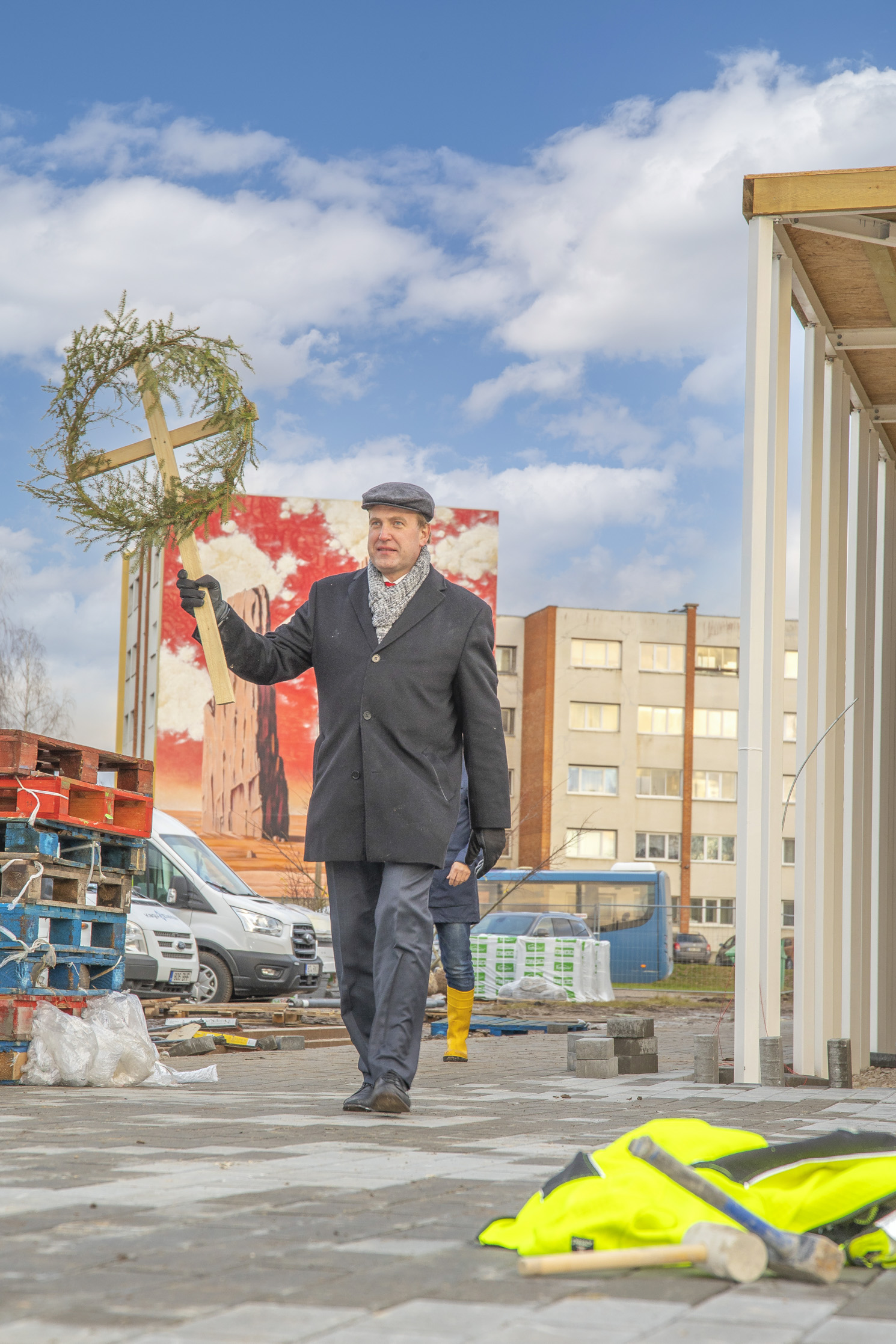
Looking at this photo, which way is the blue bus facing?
to the viewer's left

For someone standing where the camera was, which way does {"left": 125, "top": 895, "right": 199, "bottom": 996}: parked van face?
facing the viewer and to the right of the viewer

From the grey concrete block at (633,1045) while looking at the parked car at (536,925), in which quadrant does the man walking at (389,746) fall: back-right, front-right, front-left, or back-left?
back-left

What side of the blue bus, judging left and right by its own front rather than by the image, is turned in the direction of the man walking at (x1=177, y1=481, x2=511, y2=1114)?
left

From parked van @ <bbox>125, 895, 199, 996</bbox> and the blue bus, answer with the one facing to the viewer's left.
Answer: the blue bus

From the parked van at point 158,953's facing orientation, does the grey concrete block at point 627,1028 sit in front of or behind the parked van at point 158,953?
in front

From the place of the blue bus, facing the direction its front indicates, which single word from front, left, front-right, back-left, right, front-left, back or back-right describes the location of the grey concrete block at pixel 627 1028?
left

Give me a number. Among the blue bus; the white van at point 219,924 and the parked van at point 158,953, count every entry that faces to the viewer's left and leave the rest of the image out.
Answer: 1

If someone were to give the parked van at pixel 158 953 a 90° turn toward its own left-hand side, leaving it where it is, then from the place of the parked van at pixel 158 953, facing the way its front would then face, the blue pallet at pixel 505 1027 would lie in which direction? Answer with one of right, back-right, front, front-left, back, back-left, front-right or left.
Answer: right

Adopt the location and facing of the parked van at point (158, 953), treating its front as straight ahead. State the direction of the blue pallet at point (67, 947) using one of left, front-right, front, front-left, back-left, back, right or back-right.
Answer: front-right

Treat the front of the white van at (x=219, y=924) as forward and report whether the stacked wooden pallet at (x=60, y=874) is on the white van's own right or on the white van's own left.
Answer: on the white van's own right

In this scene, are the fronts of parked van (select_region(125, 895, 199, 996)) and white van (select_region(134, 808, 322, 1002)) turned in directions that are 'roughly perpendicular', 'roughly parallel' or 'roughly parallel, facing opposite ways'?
roughly parallel

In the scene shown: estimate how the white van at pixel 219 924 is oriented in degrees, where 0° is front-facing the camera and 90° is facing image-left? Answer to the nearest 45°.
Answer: approximately 315°
